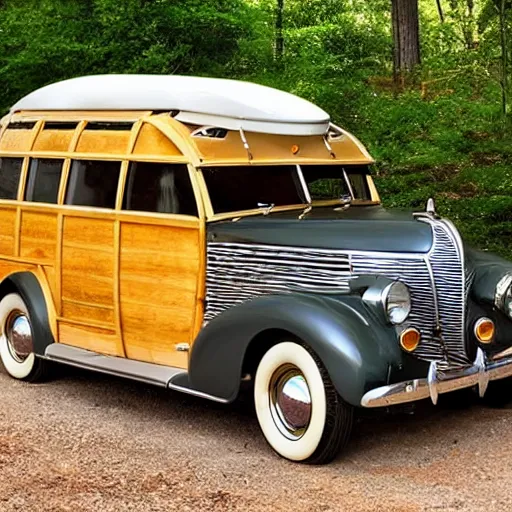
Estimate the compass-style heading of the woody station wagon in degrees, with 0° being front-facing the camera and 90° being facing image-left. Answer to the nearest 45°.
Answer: approximately 315°
